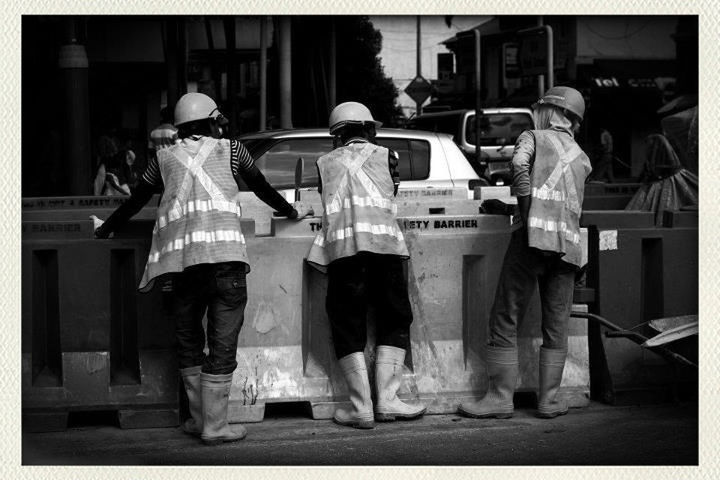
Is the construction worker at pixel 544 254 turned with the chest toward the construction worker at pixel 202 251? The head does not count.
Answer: no

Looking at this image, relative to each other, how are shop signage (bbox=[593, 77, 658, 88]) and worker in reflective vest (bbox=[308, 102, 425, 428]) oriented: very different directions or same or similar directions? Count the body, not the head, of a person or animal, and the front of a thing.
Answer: very different directions

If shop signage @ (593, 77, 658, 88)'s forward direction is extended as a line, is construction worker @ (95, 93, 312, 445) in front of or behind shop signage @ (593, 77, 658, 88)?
in front

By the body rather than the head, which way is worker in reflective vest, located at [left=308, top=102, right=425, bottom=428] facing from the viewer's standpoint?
away from the camera

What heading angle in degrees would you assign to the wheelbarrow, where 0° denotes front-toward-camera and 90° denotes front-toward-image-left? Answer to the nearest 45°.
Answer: approximately 270°

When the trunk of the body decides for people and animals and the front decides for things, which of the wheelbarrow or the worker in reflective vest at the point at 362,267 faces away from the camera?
the worker in reflective vest

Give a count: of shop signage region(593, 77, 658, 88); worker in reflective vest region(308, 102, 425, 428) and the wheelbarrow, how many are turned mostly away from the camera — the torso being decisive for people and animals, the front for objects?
1

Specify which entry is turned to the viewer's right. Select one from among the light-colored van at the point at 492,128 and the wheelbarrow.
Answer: the wheelbarrow

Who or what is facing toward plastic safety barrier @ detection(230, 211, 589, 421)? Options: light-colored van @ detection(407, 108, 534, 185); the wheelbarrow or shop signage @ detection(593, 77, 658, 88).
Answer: the shop signage

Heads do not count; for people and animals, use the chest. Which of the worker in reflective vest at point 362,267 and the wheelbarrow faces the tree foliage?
the worker in reflective vest

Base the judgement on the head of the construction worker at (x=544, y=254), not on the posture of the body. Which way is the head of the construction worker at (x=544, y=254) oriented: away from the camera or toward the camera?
away from the camera

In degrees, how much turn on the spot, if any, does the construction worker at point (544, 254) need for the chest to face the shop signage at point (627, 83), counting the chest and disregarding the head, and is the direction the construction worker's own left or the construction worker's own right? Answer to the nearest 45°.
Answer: approximately 45° to the construction worker's own right

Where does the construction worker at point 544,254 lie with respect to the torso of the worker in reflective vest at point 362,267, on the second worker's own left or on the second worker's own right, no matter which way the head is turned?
on the second worker's own right

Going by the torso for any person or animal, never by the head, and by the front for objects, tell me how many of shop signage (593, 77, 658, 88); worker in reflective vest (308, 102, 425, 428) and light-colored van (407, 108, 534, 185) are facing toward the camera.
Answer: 1

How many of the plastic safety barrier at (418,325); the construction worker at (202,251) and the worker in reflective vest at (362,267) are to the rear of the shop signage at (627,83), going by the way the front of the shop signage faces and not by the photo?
0

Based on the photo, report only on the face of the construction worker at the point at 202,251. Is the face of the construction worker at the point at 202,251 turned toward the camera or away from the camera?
away from the camera

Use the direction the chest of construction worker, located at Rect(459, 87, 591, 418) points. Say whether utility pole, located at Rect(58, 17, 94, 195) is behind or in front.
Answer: in front

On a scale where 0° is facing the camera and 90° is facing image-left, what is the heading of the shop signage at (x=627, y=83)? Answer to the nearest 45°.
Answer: approximately 0°
